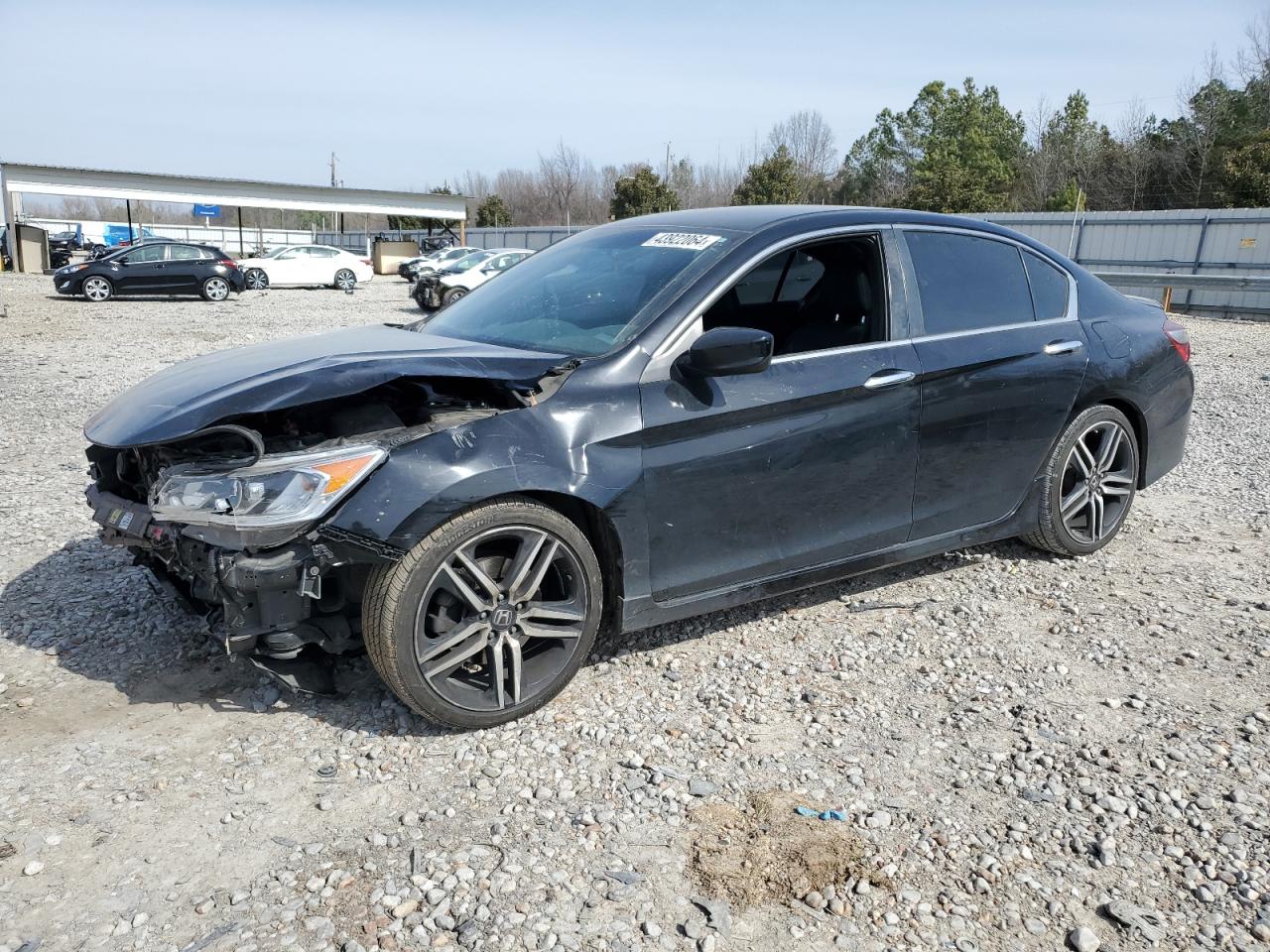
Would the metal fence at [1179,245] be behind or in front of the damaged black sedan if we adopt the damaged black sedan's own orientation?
behind

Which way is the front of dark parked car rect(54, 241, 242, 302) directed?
to the viewer's left

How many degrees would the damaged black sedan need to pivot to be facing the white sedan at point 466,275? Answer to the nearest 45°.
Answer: approximately 135° to its right

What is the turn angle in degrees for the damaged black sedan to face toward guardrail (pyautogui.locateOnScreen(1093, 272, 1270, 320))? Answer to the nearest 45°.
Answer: approximately 180°

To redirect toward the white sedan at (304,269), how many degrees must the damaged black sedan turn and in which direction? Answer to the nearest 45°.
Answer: approximately 135° to its right

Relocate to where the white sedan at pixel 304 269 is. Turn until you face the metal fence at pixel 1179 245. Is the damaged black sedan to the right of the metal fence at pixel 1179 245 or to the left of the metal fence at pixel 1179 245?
right
